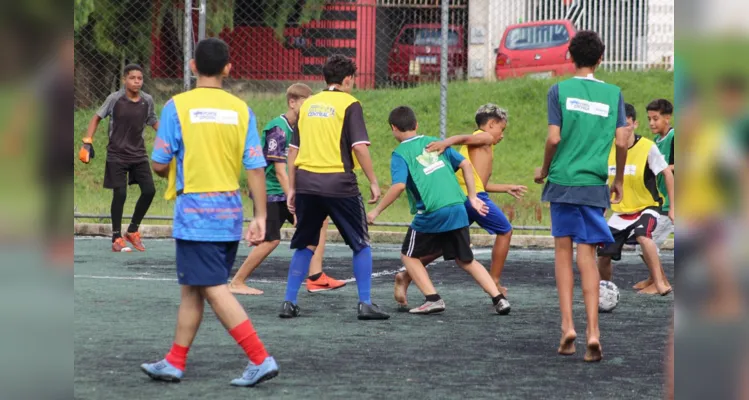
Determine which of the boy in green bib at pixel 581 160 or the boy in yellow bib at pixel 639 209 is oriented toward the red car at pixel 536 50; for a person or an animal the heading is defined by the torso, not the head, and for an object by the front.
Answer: the boy in green bib

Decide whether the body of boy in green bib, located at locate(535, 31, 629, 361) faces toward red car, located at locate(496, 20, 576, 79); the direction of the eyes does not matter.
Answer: yes

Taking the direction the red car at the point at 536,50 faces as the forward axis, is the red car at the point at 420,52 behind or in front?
behind

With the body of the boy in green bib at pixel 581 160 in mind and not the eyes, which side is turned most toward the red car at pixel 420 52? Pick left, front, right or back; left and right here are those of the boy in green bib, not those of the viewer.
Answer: front

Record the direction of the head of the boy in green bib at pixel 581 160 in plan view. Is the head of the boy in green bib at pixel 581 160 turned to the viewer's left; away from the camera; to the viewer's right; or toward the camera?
away from the camera

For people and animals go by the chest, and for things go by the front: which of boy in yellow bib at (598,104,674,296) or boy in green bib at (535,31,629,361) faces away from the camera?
the boy in green bib

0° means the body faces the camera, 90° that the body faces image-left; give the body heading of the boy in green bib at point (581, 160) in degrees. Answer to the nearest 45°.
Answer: approximately 180°

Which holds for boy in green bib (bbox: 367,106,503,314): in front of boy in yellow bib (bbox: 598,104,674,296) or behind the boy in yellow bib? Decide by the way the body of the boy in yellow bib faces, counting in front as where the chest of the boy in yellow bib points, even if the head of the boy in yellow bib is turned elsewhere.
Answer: in front
